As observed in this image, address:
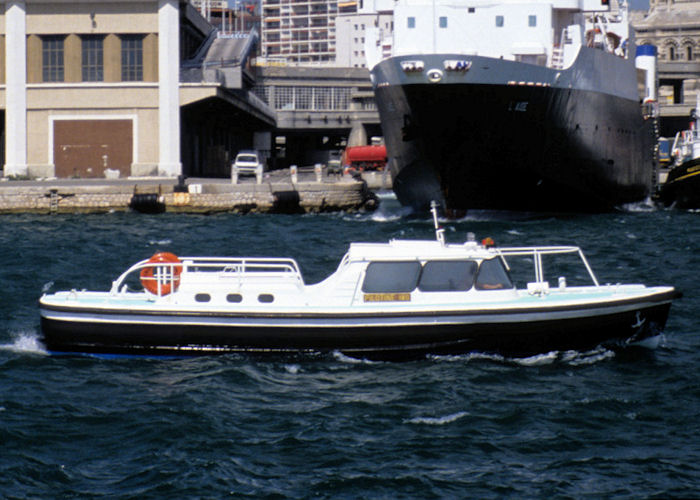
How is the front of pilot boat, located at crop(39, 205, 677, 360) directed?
to the viewer's right
